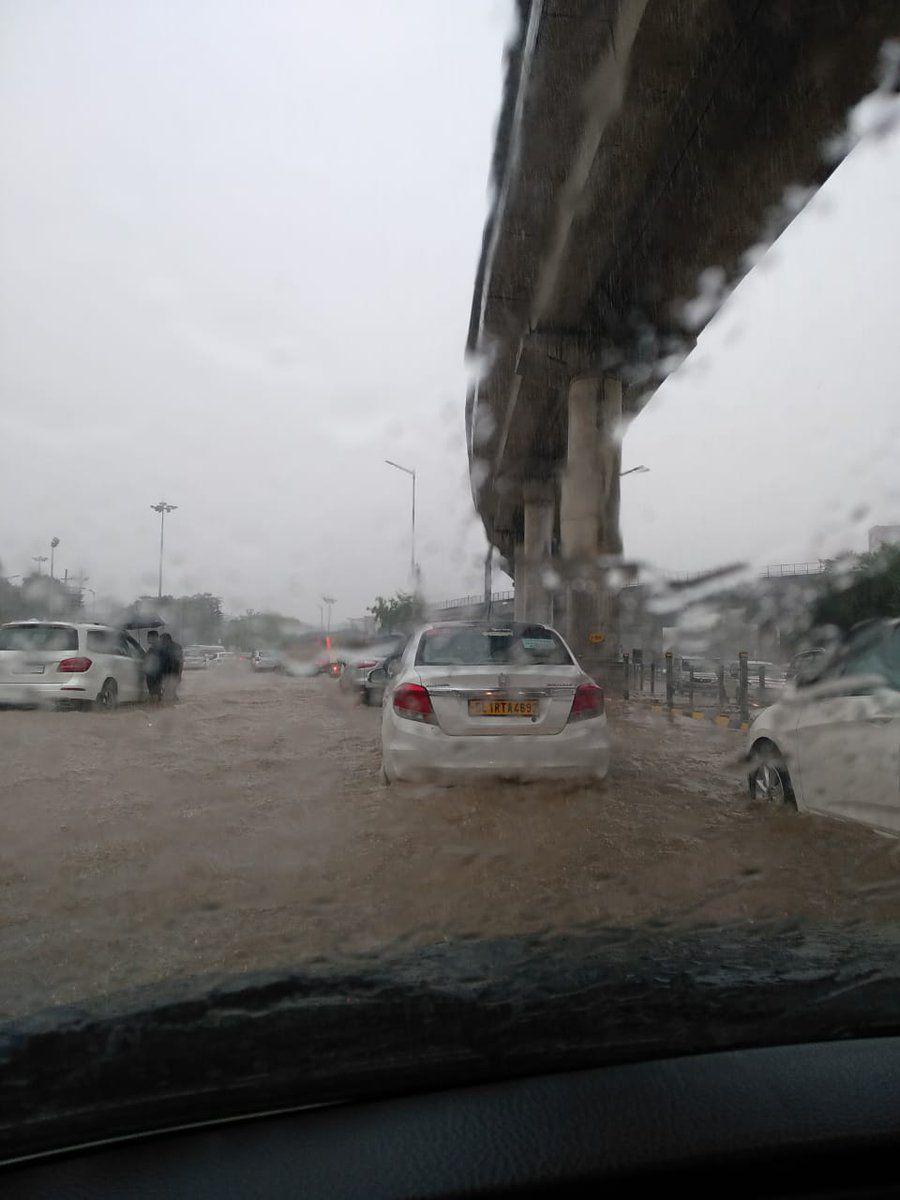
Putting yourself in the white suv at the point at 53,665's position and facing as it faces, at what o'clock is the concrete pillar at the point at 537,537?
The concrete pillar is roughly at 12 o'clock from the white suv.

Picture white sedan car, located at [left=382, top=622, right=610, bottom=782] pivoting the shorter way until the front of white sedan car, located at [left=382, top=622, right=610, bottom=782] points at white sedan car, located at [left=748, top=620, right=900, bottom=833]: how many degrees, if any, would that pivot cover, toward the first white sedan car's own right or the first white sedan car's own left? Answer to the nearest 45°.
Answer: approximately 135° to the first white sedan car's own right

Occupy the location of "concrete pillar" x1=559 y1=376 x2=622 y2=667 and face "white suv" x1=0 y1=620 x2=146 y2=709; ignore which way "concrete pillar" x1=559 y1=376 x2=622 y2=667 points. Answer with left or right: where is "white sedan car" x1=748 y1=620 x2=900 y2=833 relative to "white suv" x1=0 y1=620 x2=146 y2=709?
left

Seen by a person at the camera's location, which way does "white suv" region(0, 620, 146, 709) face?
facing away from the viewer and to the right of the viewer

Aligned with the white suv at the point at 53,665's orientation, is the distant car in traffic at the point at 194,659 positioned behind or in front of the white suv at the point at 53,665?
in front

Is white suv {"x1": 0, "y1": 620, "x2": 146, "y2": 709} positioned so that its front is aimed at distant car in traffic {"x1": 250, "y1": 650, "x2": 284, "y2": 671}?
yes

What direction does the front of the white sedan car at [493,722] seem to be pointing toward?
away from the camera

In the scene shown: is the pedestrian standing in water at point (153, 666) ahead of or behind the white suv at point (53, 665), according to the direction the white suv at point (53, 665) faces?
ahead

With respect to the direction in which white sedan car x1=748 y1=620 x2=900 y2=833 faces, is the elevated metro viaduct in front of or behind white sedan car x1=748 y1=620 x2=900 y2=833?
in front

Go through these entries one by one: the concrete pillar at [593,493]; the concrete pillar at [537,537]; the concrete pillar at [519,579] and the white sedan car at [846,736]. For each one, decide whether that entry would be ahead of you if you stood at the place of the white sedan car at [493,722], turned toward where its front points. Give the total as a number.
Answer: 3
